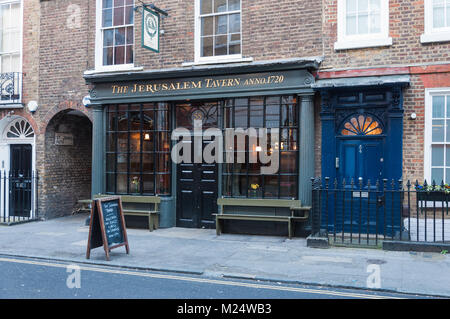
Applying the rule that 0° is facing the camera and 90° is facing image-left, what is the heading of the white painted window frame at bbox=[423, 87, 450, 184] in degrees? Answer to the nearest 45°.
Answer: approximately 0°

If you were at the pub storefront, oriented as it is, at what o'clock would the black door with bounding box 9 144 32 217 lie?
The black door is roughly at 4 o'clock from the pub storefront.

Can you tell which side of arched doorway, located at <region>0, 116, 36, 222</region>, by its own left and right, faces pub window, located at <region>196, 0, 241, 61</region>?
left

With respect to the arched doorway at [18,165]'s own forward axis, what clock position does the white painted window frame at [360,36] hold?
The white painted window frame is roughly at 9 o'clock from the arched doorway.

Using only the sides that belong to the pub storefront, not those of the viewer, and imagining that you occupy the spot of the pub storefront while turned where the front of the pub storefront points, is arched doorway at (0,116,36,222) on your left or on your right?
on your right

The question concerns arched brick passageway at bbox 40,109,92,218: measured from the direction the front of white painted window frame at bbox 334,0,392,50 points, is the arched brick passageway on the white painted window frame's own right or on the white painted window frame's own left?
on the white painted window frame's own right

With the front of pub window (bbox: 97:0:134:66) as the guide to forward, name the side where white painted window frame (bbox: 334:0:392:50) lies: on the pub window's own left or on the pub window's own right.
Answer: on the pub window's own left

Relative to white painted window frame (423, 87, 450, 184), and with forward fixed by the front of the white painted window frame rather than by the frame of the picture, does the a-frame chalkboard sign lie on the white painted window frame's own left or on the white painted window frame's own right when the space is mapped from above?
on the white painted window frame's own right
